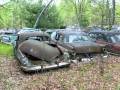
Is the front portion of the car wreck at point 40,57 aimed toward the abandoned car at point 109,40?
no

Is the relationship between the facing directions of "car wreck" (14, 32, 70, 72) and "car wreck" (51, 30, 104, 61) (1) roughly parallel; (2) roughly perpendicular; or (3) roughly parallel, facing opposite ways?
roughly parallel

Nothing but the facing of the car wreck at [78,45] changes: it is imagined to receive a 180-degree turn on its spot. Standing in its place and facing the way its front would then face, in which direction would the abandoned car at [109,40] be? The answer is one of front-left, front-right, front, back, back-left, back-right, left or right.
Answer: right

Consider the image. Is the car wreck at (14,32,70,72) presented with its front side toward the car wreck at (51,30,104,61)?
no
